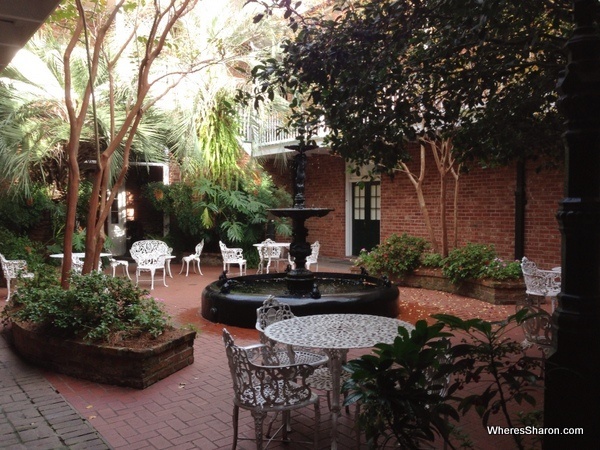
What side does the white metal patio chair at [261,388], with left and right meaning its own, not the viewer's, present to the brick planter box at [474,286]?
front

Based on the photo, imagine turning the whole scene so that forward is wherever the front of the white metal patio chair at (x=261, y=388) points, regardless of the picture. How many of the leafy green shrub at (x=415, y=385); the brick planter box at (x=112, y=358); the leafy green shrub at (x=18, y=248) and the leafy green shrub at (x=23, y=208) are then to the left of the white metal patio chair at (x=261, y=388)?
3

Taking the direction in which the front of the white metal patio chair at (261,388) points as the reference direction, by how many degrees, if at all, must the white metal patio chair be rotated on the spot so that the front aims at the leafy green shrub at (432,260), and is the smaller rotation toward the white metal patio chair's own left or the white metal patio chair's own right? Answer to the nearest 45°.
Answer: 0° — it already faces it

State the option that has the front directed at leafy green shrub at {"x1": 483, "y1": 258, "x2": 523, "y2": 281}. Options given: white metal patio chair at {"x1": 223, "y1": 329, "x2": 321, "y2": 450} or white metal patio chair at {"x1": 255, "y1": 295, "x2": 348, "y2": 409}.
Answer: white metal patio chair at {"x1": 223, "y1": 329, "x2": 321, "y2": 450}

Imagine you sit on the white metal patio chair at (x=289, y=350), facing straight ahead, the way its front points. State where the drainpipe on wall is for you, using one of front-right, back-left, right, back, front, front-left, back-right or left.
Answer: left

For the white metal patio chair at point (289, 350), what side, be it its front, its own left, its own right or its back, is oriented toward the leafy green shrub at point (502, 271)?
left

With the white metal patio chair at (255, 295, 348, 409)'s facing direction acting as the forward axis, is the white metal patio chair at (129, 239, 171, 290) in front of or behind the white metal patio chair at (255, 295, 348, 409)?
behind

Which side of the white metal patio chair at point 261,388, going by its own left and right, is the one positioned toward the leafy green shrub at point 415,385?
right

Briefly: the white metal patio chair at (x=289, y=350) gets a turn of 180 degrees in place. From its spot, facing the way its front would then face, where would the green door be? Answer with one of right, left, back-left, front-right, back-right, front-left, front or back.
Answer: front-right

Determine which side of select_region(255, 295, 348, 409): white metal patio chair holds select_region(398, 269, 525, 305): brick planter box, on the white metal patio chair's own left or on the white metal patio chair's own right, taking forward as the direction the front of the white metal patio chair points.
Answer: on the white metal patio chair's own left

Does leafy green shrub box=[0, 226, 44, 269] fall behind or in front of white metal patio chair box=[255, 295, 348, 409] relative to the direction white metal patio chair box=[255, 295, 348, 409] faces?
behind

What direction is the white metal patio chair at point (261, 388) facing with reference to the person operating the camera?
facing away from the viewer and to the right of the viewer

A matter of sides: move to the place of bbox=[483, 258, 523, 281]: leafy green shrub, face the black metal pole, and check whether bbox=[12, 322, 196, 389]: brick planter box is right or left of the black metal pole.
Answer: right
